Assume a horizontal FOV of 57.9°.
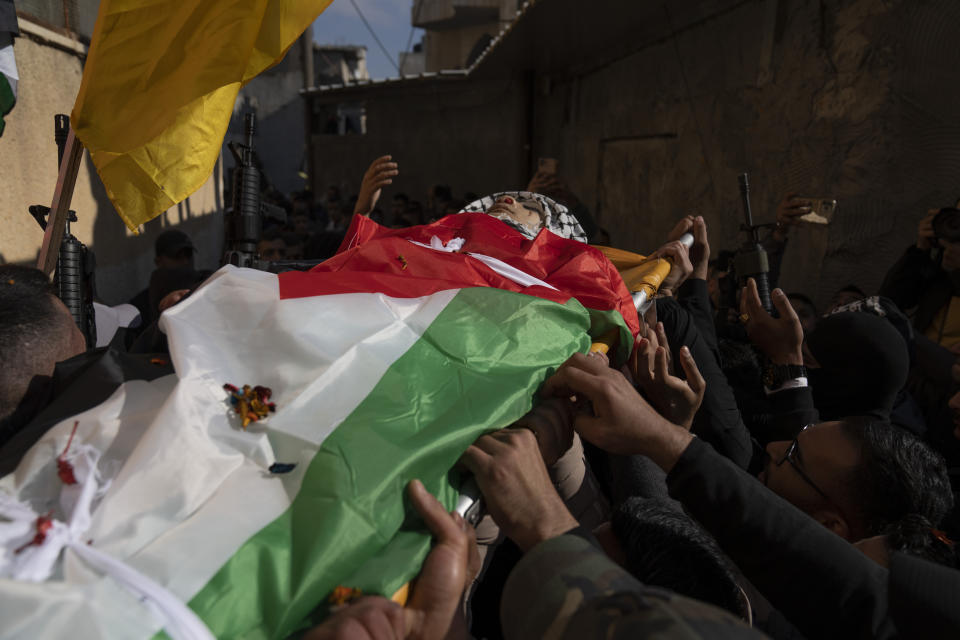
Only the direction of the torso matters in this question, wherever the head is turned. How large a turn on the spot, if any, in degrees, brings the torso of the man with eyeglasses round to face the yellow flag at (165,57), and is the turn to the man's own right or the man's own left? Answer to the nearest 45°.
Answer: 0° — they already face it

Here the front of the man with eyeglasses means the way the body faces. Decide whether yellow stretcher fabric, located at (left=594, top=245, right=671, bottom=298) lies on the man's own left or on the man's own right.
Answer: on the man's own right

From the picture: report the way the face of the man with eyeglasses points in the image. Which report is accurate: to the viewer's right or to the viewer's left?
to the viewer's left

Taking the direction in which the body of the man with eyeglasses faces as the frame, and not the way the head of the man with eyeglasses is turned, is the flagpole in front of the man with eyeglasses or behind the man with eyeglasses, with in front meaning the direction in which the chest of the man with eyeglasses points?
in front

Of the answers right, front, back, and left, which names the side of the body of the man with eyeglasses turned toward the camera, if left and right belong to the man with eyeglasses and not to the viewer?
left
